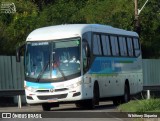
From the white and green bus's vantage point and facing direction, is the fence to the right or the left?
on its right

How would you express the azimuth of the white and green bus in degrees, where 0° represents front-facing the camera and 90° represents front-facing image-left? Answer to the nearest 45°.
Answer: approximately 45°
